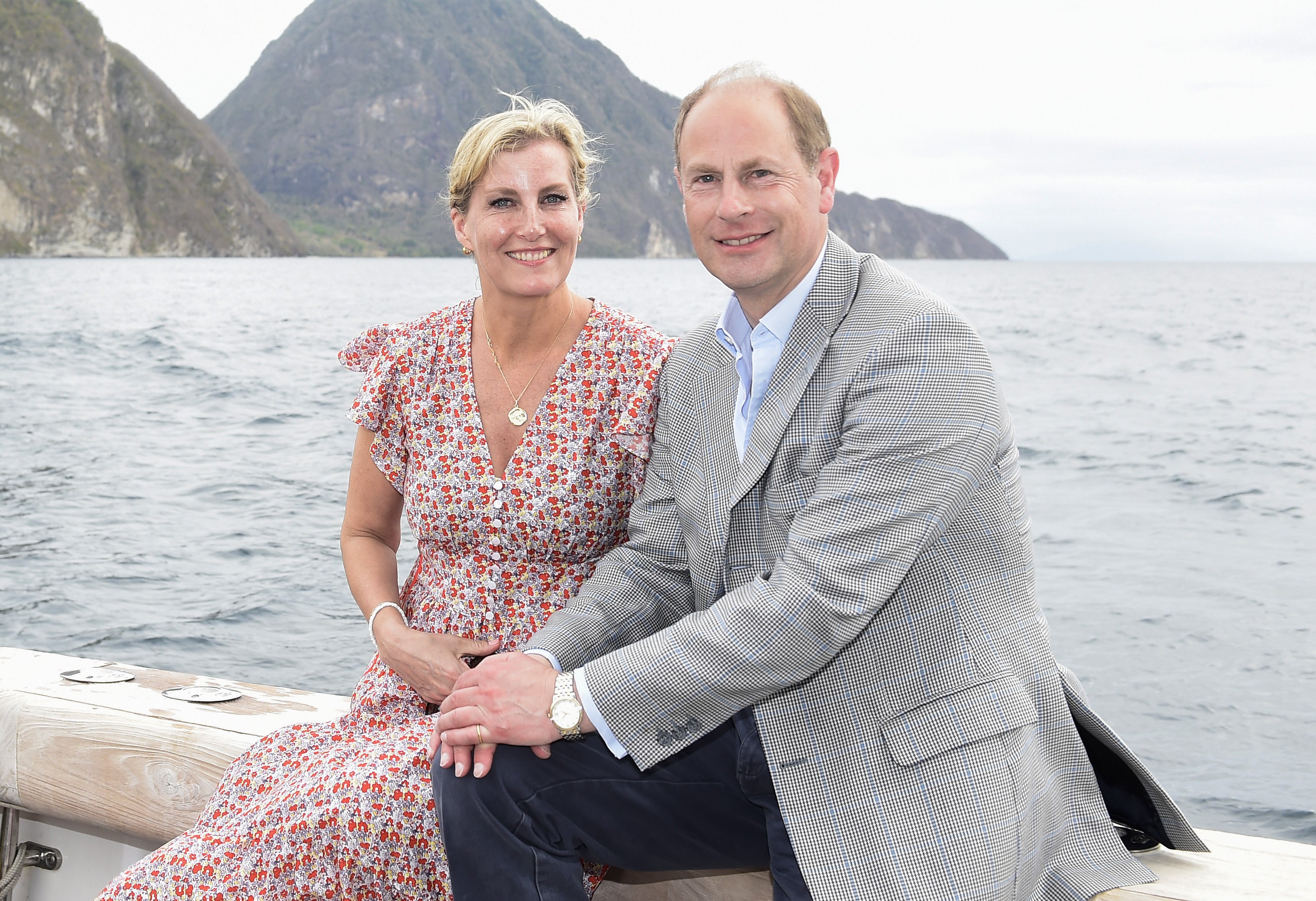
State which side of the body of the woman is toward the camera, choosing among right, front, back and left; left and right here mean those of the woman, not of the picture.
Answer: front

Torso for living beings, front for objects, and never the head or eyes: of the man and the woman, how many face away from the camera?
0

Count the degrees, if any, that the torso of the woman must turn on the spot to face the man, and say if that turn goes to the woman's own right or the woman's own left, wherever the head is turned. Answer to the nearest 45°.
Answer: approximately 45° to the woman's own left

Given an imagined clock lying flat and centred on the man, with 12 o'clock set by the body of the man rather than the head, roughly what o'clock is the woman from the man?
The woman is roughly at 3 o'clock from the man.

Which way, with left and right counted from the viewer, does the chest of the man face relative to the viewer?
facing the viewer and to the left of the viewer
